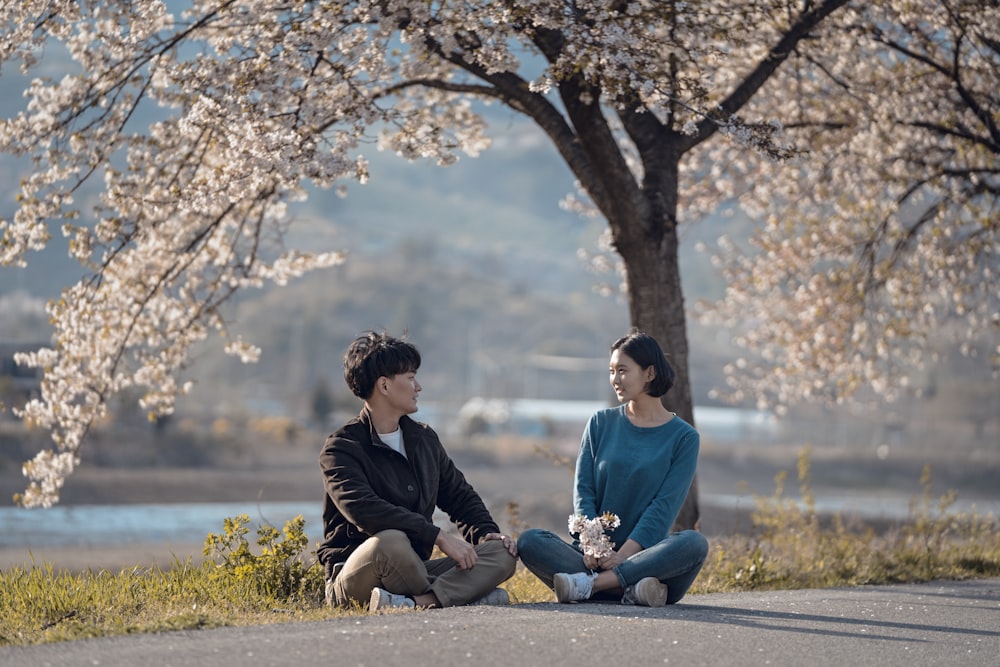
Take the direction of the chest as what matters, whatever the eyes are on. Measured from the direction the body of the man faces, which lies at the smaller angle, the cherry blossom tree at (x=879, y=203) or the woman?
the woman

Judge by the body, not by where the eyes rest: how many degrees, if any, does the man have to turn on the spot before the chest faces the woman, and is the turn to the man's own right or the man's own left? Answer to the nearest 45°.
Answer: approximately 45° to the man's own left

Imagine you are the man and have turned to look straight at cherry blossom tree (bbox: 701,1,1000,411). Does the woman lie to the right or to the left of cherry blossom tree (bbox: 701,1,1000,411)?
right

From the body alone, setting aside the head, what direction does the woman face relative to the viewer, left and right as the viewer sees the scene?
facing the viewer

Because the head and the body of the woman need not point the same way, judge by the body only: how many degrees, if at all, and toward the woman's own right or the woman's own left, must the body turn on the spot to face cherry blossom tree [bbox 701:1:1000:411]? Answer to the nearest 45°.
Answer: approximately 180°

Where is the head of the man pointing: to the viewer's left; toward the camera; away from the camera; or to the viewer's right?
to the viewer's right

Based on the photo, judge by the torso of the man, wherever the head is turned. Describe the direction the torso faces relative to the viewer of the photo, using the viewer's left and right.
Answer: facing the viewer and to the right of the viewer

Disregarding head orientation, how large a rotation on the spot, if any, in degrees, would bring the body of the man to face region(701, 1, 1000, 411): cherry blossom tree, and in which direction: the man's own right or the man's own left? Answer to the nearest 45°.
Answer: approximately 90° to the man's own left

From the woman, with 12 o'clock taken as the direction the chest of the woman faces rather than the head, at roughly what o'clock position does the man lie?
The man is roughly at 2 o'clock from the woman.

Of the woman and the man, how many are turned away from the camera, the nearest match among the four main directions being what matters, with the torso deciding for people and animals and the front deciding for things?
0
